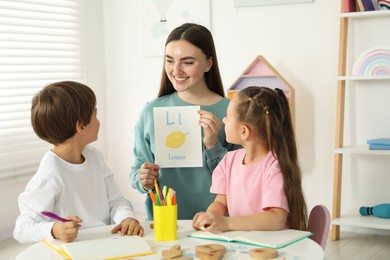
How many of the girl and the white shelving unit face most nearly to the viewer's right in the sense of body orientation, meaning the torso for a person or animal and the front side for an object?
0

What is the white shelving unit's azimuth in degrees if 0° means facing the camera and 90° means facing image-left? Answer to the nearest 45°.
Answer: approximately 45°

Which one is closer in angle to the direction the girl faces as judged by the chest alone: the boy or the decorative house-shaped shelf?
the boy

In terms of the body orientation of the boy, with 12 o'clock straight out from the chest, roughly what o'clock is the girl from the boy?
The girl is roughly at 11 o'clock from the boy.

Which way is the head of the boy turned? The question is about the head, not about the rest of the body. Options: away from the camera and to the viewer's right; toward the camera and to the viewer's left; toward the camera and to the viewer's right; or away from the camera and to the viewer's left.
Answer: away from the camera and to the viewer's right

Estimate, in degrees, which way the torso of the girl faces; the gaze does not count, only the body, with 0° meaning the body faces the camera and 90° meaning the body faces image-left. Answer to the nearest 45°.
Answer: approximately 45°

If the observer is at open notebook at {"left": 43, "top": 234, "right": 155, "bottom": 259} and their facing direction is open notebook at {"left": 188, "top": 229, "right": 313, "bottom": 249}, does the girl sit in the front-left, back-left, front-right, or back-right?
front-left

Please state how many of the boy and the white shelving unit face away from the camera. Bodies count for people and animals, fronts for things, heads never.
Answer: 0
